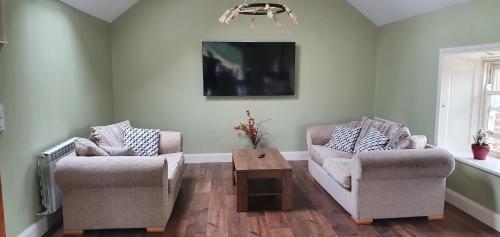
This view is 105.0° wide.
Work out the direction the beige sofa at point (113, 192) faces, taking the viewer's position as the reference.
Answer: facing to the right of the viewer

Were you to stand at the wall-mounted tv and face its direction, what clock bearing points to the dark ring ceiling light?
The dark ring ceiling light is roughly at 12 o'clock from the wall-mounted tv.

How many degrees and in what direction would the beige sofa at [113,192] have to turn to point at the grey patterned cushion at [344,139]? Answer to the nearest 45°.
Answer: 0° — it already faces it

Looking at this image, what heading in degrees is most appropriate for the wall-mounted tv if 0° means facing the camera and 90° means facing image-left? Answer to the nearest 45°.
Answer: approximately 0°

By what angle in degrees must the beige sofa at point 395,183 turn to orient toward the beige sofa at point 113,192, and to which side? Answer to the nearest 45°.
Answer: approximately 45° to its left

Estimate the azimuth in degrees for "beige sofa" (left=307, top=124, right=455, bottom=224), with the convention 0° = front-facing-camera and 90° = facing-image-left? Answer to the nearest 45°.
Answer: approximately 90°
